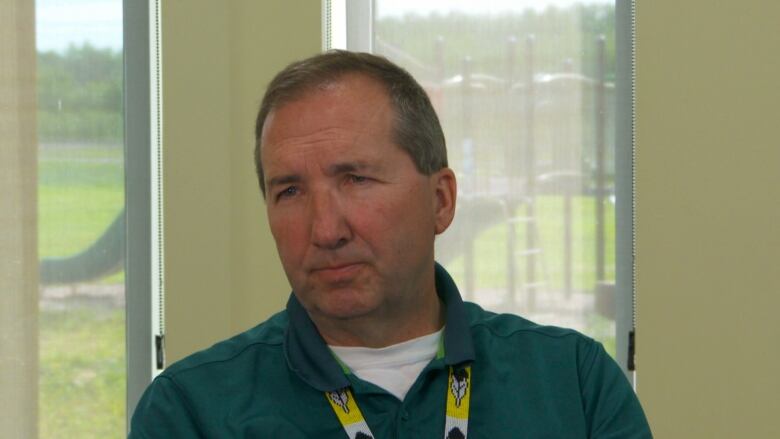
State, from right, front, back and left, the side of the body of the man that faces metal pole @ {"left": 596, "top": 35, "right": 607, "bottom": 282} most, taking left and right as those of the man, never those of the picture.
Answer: back

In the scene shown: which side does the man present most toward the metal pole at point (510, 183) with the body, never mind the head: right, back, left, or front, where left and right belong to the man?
back

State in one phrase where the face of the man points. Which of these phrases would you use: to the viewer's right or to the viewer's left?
to the viewer's left

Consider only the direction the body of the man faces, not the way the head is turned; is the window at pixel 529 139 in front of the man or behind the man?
behind

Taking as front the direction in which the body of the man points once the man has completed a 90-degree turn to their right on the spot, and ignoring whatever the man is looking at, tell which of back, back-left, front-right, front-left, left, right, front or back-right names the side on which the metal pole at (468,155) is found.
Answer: right

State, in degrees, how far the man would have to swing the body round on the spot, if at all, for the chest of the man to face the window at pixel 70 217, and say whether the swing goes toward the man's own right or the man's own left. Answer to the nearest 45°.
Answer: approximately 135° to the man's own right

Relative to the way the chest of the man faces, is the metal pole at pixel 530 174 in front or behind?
behind

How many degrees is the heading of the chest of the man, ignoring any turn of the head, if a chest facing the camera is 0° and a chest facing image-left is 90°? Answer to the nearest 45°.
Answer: approximately 0°
